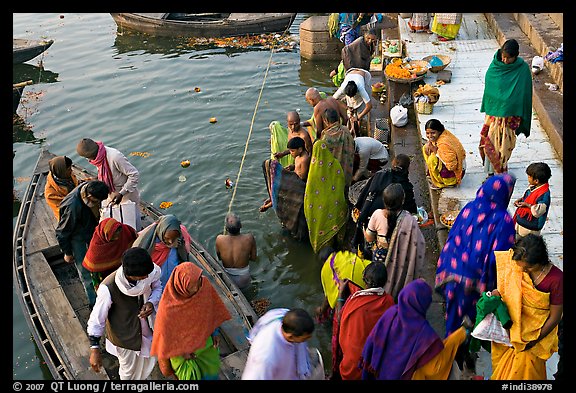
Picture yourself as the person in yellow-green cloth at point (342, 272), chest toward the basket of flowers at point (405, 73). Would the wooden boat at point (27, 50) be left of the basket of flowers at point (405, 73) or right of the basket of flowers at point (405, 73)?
left

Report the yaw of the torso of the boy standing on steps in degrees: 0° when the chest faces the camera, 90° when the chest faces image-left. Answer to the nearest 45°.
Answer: approximately 90°

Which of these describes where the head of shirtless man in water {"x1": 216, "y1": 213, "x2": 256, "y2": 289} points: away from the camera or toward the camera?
away from the camera
